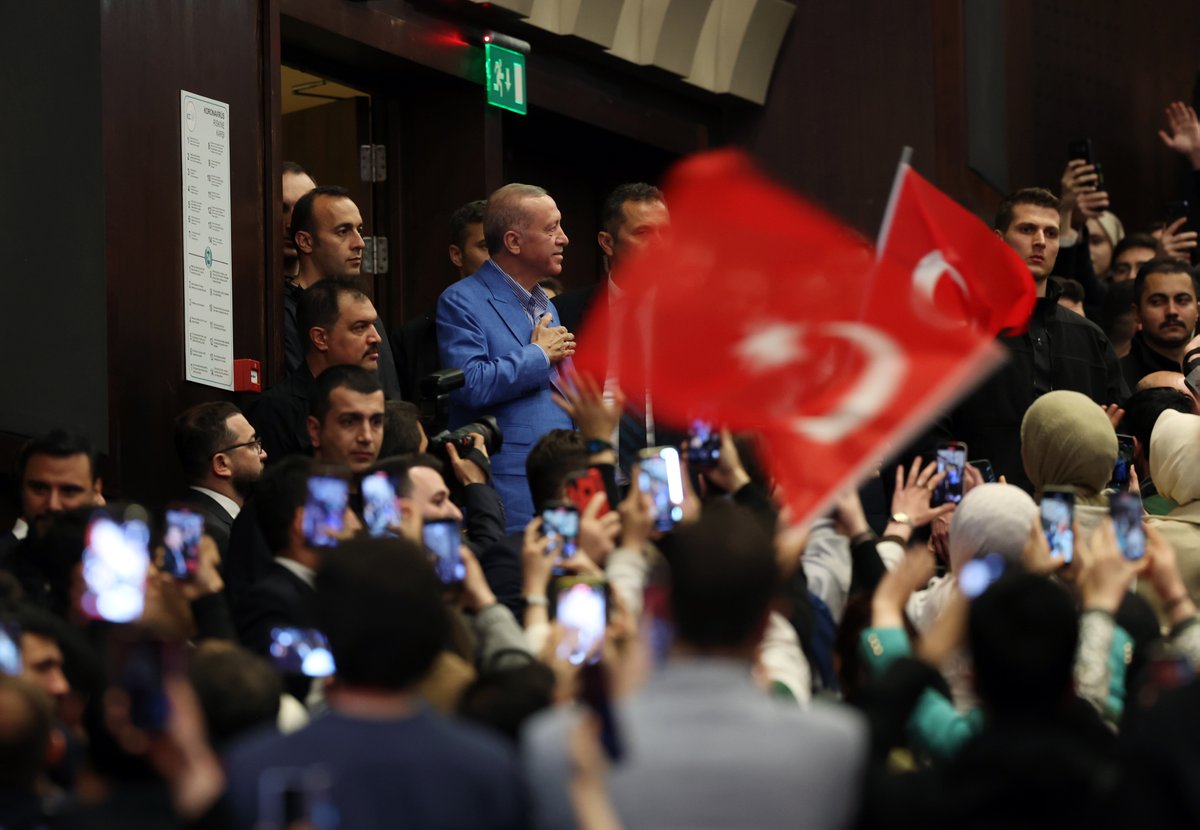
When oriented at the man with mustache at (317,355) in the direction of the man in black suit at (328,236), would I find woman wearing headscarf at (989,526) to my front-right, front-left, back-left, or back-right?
back-right

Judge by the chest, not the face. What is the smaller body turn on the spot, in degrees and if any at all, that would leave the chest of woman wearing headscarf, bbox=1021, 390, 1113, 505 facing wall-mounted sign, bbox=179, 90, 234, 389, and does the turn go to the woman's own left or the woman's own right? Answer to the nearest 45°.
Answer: approximately 90° to the woman's own left

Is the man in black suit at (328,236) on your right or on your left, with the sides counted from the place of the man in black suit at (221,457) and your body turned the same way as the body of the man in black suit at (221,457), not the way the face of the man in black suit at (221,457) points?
on your left

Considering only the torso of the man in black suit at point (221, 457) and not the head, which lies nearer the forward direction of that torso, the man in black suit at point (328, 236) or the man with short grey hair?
the man with short grey hair

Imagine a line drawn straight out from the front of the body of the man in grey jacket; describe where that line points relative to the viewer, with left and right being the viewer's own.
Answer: facing away from the viewer

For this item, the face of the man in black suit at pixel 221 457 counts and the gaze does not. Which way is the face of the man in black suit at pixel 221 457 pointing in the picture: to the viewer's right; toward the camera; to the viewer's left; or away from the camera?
to the viewer's right

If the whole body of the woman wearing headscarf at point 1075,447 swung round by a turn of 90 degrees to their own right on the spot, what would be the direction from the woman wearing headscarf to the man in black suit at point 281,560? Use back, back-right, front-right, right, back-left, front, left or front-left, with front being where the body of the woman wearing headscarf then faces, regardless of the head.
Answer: back-right

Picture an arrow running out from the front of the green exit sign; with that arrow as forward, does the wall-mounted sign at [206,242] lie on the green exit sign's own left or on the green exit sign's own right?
on the green exit sign's own right

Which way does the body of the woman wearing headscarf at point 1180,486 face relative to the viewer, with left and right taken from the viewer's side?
facing away from the viewer and to the left of the viewer

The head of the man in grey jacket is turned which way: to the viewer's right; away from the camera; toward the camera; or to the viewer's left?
away from the camera

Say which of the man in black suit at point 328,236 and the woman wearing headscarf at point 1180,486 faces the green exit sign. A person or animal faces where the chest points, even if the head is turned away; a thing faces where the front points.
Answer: the woman wearing headscarf

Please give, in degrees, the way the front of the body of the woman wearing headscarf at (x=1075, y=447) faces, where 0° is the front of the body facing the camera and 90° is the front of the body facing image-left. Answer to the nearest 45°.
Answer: approximately 180°

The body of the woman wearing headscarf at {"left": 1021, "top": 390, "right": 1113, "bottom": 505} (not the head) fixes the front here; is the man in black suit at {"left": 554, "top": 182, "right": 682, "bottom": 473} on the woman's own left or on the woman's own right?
on the woman's own left
